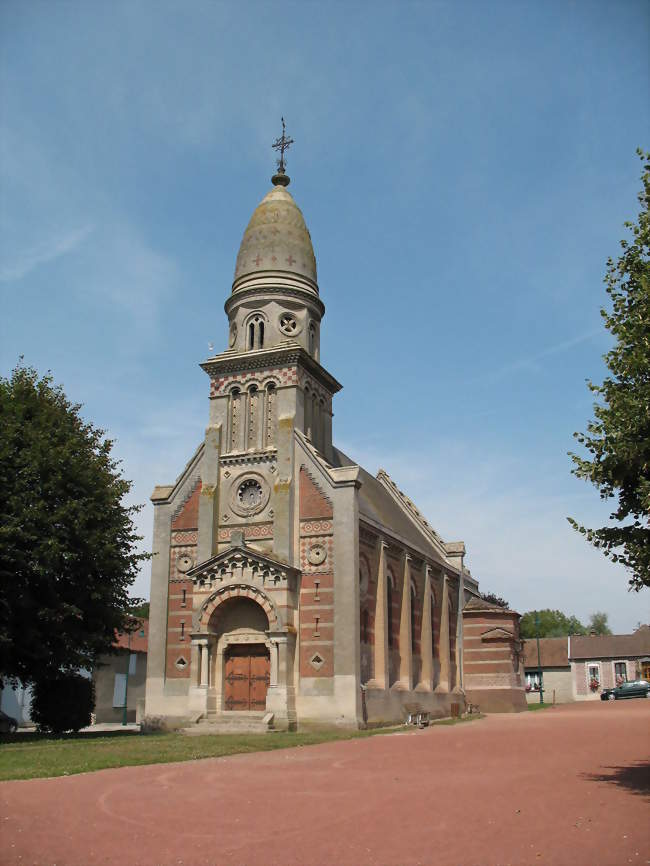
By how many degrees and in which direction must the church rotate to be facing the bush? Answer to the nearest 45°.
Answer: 0° — it already faces it

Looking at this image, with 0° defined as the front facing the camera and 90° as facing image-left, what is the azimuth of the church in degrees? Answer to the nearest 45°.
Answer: approximately 45°

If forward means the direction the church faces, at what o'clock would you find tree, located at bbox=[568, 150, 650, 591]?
The tree is roughly at 10 o'clock from the church.
